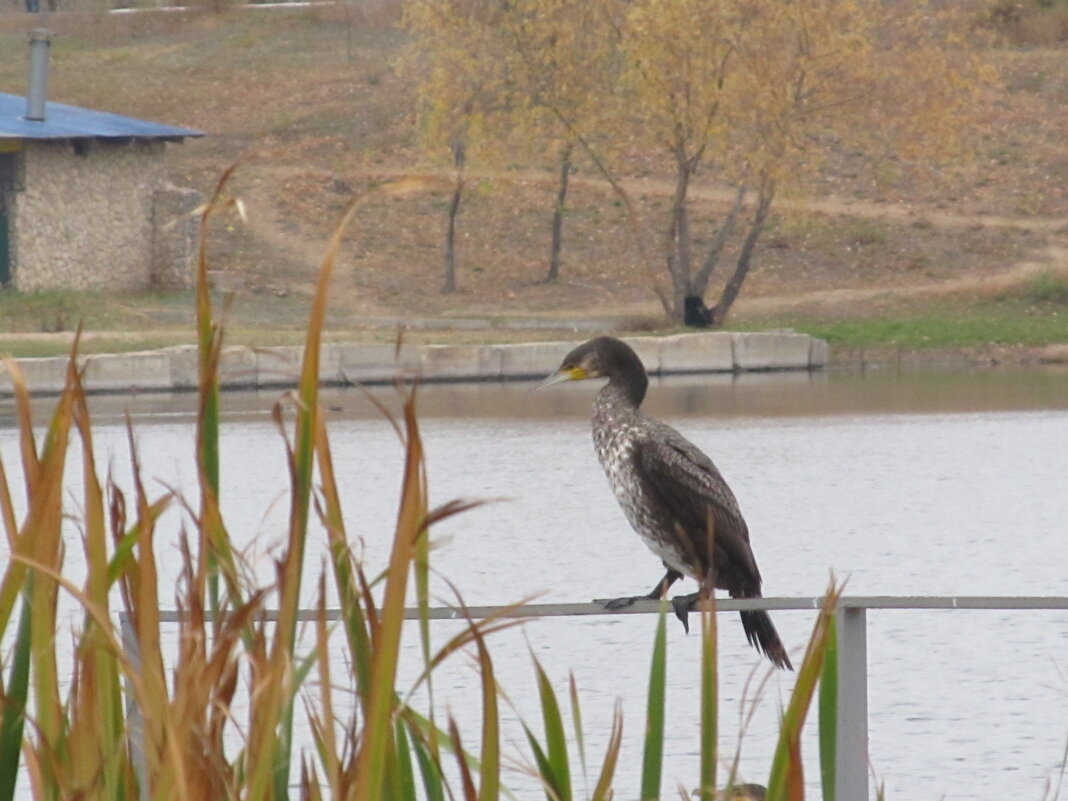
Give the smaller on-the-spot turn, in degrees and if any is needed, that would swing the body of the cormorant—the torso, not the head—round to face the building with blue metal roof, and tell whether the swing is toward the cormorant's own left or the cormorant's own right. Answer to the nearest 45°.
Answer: approximately 90° to the cormorant's own right

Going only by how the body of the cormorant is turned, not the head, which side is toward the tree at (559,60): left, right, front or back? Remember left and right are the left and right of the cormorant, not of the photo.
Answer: right

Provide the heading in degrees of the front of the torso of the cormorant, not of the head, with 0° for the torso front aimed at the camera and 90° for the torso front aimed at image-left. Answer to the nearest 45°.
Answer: approximately 90°

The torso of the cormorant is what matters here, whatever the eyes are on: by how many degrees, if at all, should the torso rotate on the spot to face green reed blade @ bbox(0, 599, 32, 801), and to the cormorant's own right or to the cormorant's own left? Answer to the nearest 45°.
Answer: approximately 90° to the cormorant's own left

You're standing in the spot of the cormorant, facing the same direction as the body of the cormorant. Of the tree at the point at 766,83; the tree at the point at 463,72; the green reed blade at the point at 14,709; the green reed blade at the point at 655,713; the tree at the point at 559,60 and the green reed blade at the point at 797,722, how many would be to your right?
3

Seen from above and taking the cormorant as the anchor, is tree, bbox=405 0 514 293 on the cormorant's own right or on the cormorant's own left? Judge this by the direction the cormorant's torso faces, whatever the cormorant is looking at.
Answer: on the cormorant's own right

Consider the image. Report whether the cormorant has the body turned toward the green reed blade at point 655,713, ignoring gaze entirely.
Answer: no

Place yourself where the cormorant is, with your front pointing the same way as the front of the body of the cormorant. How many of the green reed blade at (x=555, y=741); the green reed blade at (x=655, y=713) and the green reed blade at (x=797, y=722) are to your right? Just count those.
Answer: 0

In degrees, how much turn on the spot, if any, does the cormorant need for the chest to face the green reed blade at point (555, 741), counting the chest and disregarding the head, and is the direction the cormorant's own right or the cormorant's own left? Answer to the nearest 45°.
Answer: approximately 90° to the cormorant's own left

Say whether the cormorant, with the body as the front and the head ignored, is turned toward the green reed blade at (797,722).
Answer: no

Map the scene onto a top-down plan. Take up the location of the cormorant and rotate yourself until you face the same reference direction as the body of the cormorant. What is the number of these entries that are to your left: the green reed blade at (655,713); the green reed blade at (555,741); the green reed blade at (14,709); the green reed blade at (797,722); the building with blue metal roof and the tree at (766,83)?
4
